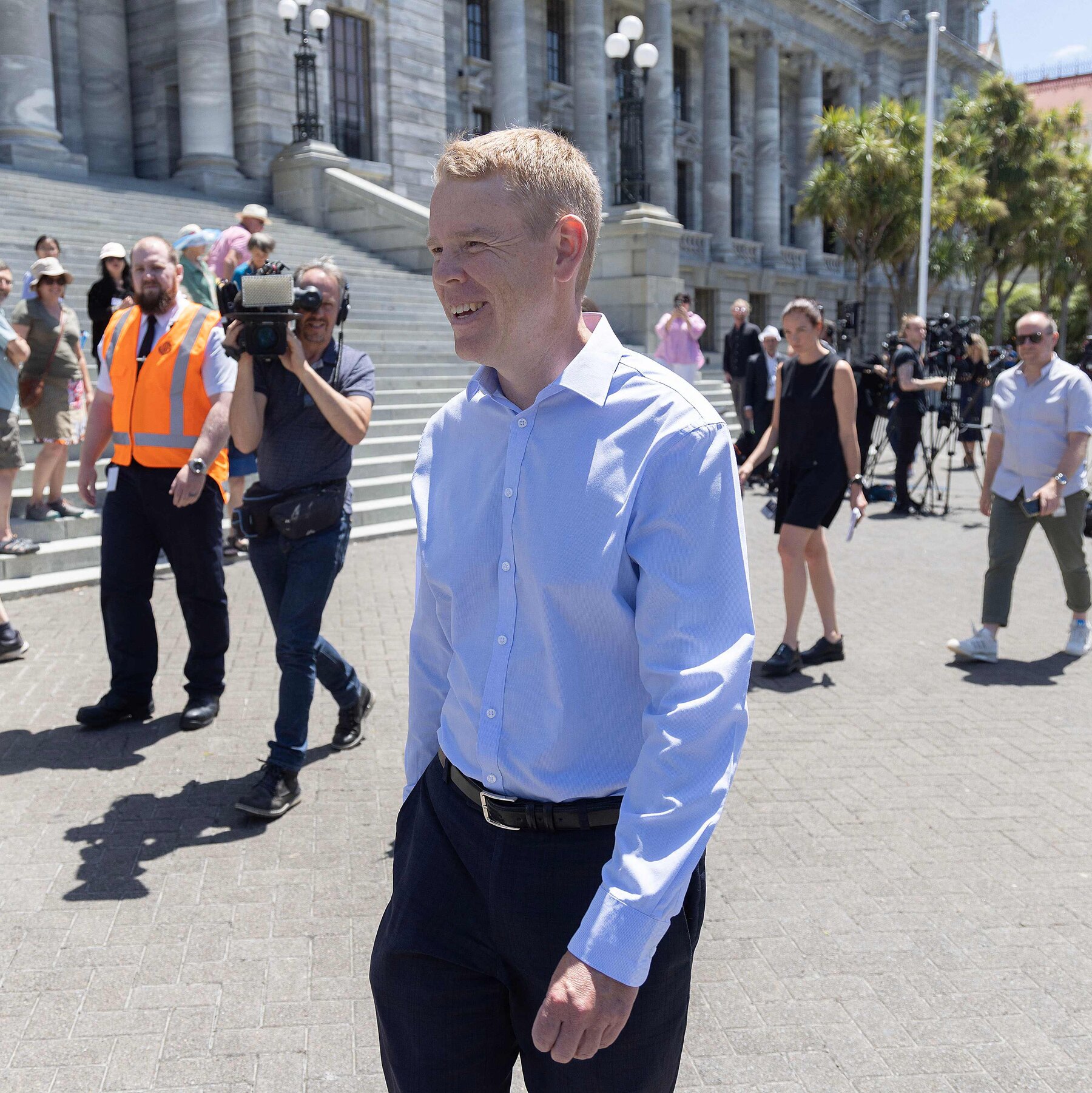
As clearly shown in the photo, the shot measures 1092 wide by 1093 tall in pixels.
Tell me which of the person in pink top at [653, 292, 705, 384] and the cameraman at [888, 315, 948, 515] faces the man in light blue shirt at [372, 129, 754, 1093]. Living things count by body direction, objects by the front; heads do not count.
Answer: the person in pink top

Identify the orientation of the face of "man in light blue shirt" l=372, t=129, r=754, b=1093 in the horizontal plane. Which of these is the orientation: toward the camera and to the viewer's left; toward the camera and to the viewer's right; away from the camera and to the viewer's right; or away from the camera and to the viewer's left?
toward the camera and to the viewer's left

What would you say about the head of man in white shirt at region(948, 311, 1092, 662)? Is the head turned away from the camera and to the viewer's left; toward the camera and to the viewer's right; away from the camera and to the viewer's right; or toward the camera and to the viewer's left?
toward the camera and to the viewer's left

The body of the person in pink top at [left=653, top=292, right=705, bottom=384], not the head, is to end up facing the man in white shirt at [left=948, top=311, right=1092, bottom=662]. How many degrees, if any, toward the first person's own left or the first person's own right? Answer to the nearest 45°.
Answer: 0° — they already face them

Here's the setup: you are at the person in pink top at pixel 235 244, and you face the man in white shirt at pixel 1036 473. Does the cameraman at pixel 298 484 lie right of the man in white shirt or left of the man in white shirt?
right

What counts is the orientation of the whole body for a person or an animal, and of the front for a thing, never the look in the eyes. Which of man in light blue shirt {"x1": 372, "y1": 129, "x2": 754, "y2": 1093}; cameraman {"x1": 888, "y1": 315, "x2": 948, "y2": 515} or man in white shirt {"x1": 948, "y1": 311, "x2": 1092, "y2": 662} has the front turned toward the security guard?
the man in white shirt

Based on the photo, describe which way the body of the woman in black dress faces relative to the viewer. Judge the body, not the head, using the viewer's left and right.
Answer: facing the viewer and to the left of the viewer

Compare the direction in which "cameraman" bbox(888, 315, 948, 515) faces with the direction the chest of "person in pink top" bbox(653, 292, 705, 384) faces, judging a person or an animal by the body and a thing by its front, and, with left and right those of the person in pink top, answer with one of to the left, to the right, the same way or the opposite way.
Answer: to the left

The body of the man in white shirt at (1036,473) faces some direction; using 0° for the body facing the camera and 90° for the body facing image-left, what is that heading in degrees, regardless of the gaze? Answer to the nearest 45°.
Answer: approximately 45°

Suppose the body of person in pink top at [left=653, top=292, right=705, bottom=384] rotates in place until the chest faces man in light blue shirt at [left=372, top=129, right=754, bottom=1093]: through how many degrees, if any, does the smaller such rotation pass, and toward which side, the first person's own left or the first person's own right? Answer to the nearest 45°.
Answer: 0° — they already face them

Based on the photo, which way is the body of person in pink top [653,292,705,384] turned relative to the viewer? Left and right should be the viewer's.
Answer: facing the viewer

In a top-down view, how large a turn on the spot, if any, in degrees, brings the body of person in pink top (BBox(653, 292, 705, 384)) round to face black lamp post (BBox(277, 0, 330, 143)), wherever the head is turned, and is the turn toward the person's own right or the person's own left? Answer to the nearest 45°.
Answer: approximately 135° to the person's own right

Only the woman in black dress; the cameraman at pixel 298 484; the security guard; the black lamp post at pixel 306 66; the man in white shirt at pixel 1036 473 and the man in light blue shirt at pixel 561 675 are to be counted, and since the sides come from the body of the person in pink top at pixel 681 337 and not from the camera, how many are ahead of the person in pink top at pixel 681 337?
5
